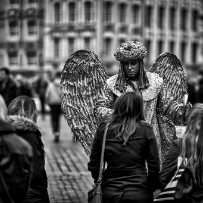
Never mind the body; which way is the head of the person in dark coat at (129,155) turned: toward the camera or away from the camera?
away from the camera

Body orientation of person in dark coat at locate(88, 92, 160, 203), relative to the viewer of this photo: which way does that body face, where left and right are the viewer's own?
facing away from the viewer

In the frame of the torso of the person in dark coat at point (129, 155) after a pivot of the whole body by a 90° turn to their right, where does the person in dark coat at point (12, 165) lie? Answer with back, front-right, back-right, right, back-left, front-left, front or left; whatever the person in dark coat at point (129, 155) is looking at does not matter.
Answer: back-right

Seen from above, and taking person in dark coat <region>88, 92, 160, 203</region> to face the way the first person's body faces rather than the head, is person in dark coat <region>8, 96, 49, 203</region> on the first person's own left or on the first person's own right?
on the first person's own left

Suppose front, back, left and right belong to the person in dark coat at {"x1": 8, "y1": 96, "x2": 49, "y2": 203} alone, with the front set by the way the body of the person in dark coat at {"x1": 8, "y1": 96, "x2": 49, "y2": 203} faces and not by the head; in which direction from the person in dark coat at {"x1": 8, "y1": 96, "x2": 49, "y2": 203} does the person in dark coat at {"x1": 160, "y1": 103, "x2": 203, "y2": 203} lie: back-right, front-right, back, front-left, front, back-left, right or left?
back-right

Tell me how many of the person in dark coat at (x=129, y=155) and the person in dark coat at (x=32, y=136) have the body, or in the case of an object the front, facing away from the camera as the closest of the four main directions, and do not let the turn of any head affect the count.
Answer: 2

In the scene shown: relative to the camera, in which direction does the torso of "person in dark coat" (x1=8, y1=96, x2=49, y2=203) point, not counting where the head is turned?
away from the camera

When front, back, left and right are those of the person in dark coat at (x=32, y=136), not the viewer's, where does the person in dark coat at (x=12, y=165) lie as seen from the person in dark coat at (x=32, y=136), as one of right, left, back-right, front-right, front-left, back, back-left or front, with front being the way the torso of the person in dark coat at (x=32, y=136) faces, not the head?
back

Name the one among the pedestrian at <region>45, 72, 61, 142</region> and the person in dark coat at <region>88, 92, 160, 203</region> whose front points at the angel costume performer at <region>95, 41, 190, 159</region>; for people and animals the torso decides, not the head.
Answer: the person in dark coat
